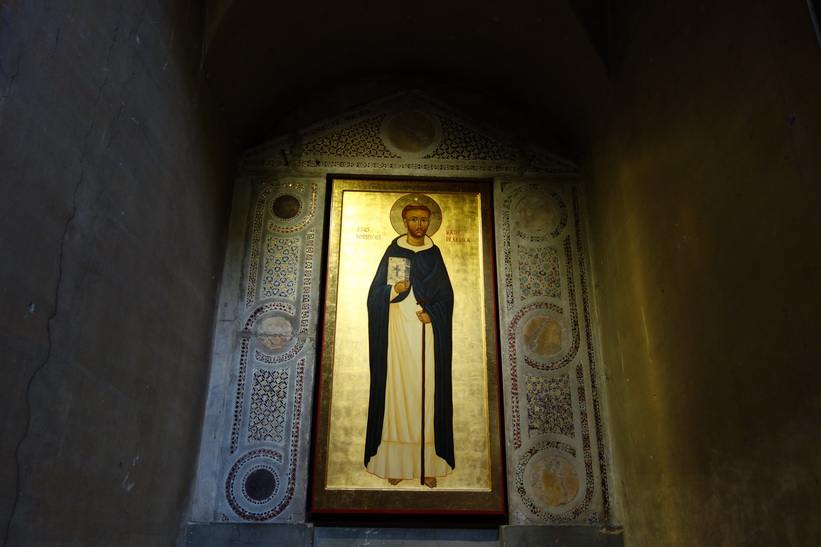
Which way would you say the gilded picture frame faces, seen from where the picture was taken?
facing the viewer
